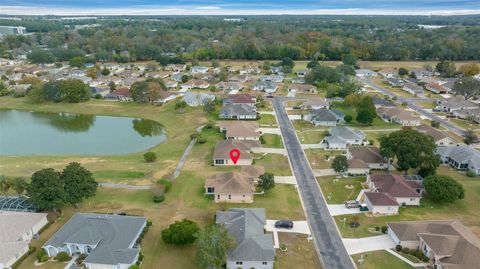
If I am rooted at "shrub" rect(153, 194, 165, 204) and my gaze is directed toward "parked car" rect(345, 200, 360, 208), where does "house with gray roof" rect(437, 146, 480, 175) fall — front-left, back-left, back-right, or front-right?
front-left

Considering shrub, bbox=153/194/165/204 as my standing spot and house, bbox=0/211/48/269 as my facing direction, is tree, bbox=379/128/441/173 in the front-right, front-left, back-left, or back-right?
back-left

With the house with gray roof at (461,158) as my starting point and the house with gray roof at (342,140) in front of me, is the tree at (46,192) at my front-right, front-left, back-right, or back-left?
front-left

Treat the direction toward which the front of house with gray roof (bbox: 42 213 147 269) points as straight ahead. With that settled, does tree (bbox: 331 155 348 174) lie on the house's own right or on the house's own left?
on the house's own left

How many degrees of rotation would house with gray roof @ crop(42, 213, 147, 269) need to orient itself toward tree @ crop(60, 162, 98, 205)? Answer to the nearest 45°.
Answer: approximately 180°

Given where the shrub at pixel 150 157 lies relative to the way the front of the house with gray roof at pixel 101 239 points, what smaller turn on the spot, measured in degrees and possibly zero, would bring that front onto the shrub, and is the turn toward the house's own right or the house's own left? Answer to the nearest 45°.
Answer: approximately 180°

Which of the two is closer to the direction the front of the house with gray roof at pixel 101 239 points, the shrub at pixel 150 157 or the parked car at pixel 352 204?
the parked car

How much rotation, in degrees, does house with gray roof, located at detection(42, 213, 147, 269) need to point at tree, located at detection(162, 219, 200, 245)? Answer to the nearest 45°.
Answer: approximately 90° to its left

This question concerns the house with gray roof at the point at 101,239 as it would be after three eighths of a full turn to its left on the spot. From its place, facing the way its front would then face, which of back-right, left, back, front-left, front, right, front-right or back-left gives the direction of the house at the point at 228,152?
front

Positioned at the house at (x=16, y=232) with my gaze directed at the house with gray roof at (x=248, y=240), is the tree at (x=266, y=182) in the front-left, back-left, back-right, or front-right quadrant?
front-left

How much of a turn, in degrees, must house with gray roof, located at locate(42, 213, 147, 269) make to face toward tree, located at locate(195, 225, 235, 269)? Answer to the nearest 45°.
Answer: approximately 45° to its left

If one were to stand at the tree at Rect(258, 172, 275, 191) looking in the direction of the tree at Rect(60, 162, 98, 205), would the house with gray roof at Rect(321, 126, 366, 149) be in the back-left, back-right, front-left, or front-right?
back-right

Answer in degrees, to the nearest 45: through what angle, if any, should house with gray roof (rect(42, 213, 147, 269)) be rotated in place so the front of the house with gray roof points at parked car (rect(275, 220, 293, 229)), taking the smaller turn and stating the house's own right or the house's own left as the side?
approximately 90° to the house's own left

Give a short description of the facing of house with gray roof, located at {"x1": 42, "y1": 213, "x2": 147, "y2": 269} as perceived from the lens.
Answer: facing the viewer

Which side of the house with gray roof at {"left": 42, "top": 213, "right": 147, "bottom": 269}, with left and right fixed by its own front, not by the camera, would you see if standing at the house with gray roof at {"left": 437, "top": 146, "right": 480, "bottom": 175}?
left

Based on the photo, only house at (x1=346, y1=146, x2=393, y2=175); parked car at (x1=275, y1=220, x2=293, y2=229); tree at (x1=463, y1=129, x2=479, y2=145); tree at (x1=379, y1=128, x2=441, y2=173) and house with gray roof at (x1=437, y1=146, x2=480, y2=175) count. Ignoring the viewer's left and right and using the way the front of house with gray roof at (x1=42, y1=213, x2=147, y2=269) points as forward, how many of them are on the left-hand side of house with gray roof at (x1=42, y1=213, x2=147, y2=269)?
5

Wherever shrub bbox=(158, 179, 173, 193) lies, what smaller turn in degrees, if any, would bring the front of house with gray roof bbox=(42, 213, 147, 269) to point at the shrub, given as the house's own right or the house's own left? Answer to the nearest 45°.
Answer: approximately 135° to the house's own left

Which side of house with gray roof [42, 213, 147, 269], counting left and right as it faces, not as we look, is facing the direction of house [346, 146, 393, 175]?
left
